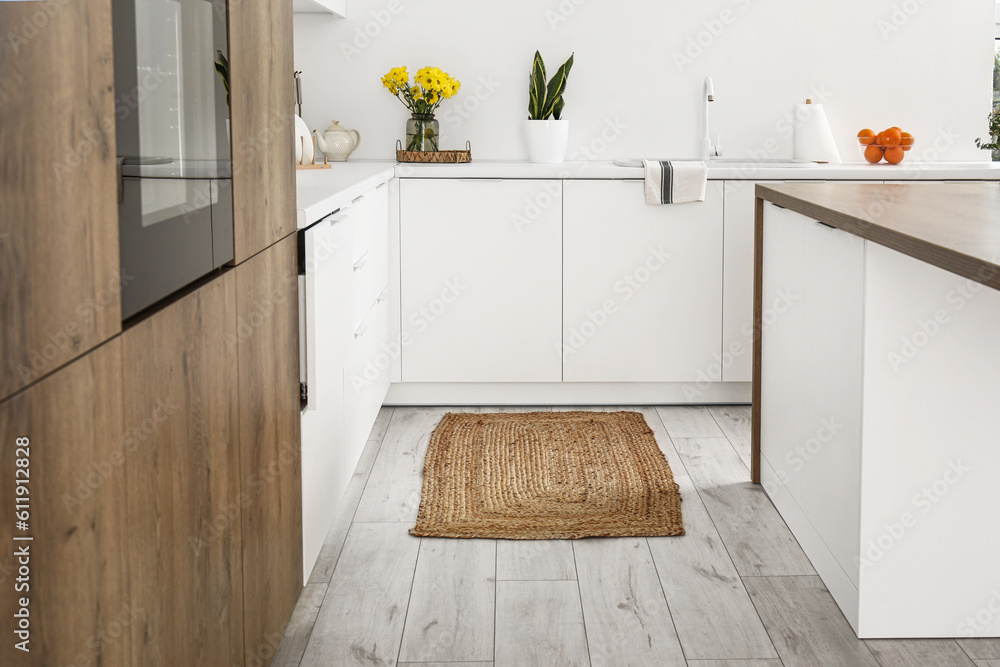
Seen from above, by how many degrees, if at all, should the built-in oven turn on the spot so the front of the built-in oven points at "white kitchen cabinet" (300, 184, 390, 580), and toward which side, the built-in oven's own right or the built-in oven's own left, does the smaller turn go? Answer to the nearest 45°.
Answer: approximately 90° to the built-in oven's own left

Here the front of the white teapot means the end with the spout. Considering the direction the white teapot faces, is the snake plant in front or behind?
behind

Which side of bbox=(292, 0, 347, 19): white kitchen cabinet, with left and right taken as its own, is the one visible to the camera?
right

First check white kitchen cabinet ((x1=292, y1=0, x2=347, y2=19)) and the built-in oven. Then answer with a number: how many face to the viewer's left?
0

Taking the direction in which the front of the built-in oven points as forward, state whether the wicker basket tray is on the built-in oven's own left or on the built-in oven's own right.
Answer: on the built-in oven's own left

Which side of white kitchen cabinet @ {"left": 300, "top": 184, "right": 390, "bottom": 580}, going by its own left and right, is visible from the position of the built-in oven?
right

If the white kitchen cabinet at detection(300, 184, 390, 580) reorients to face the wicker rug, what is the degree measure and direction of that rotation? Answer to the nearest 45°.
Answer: approximately 45° to its left

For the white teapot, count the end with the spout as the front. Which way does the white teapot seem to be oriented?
to the viewer's left

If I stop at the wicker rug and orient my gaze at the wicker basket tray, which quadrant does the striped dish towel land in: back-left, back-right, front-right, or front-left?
front-right

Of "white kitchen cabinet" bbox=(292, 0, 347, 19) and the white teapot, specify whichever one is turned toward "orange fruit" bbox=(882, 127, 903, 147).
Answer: the white kitchen cabinet

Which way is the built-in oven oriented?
to the viewer's right

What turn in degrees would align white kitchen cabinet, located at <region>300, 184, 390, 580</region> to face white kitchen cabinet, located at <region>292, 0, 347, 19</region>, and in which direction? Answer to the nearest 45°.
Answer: approximately 90° to its left

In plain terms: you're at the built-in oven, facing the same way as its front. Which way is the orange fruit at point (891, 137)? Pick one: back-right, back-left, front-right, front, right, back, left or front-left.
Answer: front-left

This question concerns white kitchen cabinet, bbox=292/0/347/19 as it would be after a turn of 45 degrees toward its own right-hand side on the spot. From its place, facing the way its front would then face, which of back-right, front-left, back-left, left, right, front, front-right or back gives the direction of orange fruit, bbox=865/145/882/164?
front-left

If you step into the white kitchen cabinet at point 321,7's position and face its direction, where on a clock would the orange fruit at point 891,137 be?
The orange fruit is roughly at 12 o'clock from the white kitchen cabinet.

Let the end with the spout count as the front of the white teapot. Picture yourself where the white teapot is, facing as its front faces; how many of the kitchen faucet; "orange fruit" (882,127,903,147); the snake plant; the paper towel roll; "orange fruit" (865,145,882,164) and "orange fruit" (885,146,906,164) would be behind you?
6

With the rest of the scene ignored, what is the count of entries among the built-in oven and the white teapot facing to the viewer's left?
1
